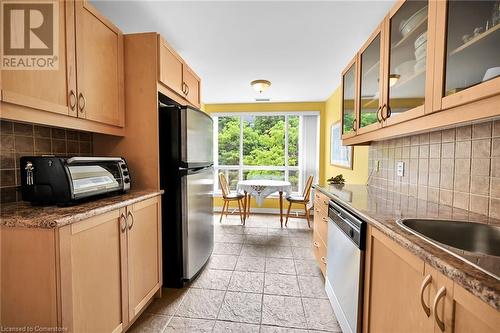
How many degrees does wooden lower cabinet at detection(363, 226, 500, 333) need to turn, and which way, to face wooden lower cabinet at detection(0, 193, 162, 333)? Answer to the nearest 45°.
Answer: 0° — it already faces it

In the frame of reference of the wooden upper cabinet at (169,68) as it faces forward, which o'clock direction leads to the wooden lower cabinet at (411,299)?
The wooden lower cabinet is roughly at 2 o'clock from the wooden upper cabinet.

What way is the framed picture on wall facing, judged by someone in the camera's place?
facing to the left of the viewer

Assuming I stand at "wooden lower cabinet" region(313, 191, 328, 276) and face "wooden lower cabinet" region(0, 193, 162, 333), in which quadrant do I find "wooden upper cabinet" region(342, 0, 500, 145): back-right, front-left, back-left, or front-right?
front-left

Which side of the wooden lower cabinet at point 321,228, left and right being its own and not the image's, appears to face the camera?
left

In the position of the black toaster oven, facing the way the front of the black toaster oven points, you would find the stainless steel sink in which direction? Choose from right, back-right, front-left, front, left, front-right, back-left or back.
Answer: front

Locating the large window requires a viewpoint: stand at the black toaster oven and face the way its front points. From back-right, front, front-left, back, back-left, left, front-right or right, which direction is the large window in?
left

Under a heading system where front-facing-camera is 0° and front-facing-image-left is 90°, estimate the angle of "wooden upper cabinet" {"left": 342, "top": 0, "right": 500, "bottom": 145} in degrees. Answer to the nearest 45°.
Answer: approximately 45°

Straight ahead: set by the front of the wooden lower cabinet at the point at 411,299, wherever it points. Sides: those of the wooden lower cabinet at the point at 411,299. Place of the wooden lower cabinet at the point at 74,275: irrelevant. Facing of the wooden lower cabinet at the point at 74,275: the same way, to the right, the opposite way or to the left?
the opposite way

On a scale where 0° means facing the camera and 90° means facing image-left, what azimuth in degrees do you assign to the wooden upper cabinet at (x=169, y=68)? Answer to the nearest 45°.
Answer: approximately 270°

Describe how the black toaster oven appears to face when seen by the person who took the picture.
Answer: facing the viewer and to the right of the viewer

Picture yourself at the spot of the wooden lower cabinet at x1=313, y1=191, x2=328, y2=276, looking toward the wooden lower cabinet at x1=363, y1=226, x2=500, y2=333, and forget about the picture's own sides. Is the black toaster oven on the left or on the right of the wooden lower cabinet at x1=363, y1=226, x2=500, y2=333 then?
right

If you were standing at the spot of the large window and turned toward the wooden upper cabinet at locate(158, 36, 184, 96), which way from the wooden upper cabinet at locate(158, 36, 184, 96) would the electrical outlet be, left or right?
left

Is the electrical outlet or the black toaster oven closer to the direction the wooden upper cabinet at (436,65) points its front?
the black toaster oven

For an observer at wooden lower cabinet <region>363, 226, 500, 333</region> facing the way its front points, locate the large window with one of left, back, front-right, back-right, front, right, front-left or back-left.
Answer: right

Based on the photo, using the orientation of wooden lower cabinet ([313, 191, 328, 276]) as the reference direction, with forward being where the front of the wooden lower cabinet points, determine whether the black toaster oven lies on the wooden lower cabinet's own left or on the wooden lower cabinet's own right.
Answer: on the wooden lower cabinet's own left
